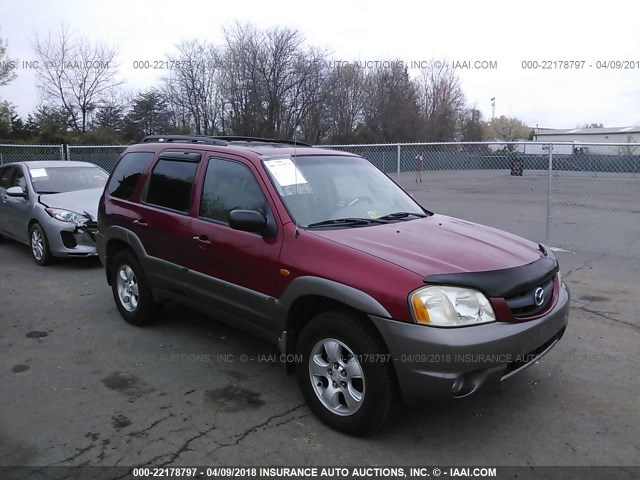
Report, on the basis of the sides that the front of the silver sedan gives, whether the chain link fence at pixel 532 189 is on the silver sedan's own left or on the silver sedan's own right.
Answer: on the silver sedan's own left

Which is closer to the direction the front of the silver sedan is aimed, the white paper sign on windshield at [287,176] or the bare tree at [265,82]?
the white paper sign on windshield

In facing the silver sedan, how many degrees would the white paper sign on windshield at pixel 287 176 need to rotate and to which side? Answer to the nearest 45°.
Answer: approximately 180°

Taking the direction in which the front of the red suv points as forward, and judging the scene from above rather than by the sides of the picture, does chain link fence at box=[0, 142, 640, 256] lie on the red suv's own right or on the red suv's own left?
on the red suv's own left

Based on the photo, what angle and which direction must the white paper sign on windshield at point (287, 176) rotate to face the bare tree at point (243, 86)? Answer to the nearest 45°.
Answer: approximately 135° to its left

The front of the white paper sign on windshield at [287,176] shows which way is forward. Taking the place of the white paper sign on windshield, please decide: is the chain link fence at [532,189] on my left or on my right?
on my left

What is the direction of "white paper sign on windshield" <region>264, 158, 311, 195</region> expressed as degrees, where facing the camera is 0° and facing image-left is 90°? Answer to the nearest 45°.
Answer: approximately 315°

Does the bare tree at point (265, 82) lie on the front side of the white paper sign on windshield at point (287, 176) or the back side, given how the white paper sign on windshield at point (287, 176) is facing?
on the back side

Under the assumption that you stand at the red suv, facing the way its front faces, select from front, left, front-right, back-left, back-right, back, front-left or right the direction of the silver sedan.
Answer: back

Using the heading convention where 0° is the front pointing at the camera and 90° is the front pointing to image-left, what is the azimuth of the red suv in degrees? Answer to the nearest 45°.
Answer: approximately 315°
